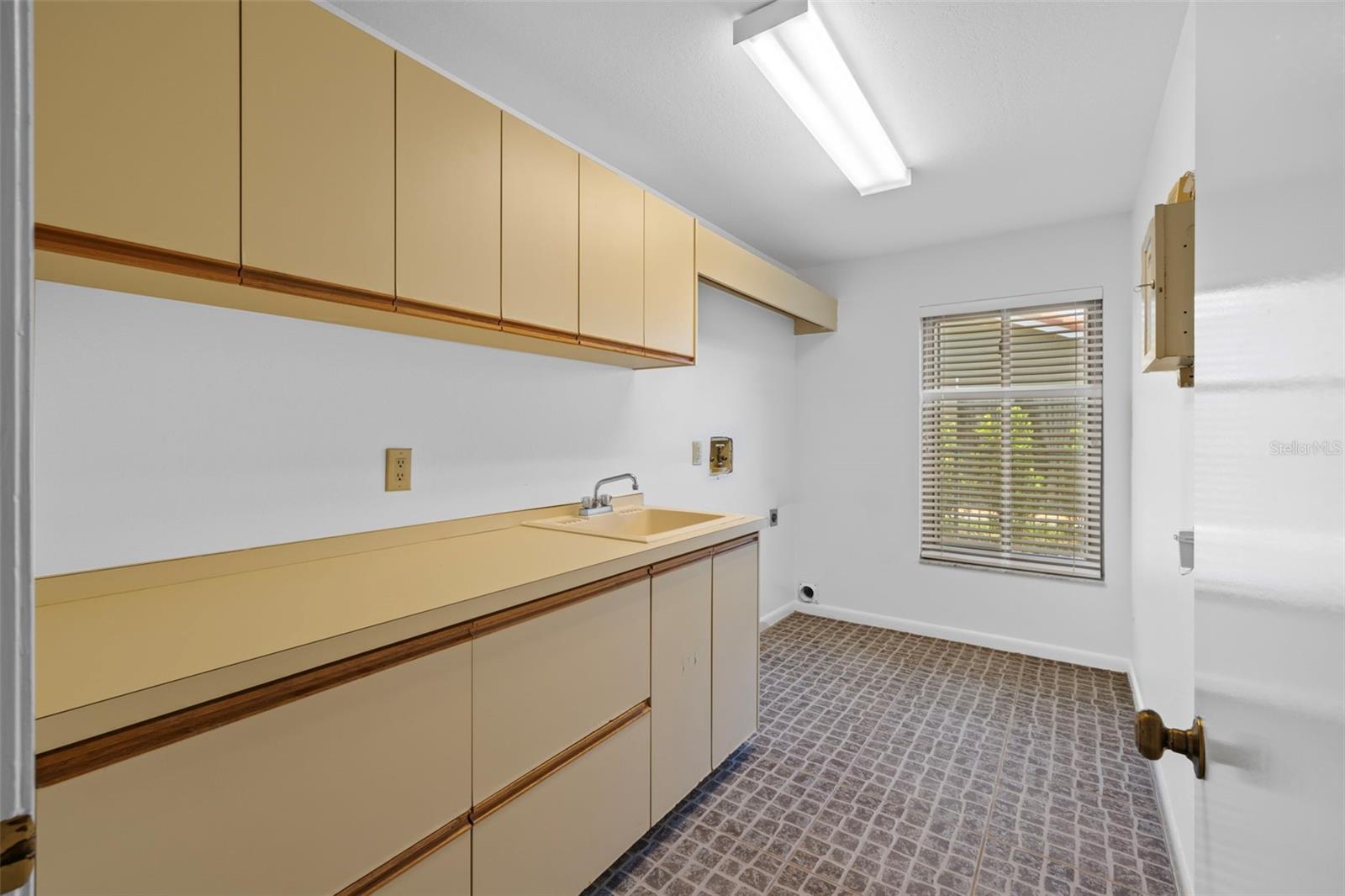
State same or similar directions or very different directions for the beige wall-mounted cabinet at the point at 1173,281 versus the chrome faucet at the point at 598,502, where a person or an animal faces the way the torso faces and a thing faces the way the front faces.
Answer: very different directions

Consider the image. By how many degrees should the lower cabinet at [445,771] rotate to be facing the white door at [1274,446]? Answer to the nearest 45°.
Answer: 0° — it already faces it

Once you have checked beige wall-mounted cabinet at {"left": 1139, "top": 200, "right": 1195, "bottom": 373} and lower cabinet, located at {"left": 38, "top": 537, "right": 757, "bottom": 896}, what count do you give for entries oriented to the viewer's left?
1

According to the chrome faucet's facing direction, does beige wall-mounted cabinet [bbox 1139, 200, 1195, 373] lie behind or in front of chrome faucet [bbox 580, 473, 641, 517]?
in front

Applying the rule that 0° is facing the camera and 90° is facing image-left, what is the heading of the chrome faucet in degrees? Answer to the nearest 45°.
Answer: approximately 315°

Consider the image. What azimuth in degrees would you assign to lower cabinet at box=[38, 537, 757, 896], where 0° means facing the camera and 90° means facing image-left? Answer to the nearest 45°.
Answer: approximately 315°

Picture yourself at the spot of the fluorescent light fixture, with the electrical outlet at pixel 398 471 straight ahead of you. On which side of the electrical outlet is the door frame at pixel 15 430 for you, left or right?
left

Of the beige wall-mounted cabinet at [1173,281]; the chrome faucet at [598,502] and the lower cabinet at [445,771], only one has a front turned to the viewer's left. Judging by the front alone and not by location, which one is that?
the beige wall-mounted cabinet

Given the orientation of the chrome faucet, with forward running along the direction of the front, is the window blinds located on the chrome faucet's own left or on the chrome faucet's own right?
on the chrome faucet's own left

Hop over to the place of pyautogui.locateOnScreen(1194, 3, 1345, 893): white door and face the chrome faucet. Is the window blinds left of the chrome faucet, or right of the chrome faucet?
right

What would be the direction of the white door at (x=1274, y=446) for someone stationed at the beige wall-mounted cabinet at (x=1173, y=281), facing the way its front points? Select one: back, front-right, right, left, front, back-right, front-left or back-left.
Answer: left

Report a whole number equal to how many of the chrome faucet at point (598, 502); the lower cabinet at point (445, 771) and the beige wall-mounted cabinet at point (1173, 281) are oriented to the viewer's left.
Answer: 1

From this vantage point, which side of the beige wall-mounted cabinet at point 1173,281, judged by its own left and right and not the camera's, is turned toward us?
left

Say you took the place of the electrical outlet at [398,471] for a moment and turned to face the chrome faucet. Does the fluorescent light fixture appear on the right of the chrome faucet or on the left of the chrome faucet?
right
